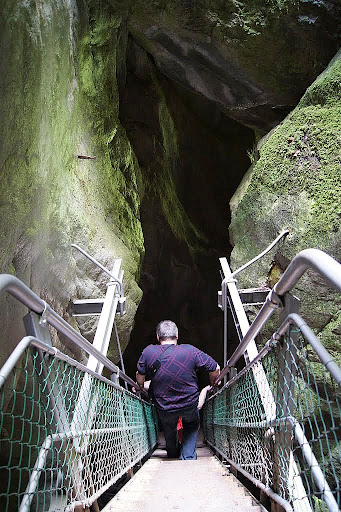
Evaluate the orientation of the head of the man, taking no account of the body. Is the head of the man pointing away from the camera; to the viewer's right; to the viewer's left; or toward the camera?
away from the camera

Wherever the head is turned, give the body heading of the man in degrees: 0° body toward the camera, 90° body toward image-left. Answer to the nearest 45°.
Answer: approximately 180°
